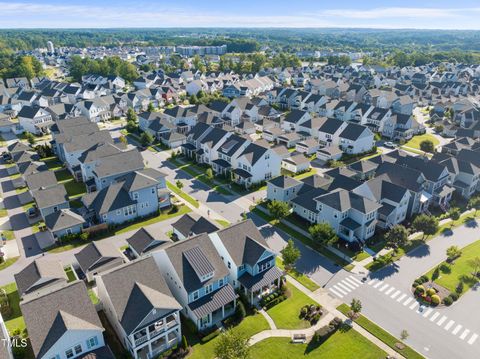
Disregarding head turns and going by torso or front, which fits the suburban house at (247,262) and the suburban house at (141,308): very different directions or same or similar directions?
same or similar directions

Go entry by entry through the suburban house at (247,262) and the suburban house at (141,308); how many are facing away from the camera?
0

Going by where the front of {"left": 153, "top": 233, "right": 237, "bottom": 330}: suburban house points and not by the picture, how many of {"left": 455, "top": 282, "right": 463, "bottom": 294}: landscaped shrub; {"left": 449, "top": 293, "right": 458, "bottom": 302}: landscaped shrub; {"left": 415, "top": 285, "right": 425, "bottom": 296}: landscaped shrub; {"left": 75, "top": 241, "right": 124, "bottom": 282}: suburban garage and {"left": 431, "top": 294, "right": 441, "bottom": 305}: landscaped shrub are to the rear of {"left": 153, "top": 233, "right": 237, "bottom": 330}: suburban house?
1

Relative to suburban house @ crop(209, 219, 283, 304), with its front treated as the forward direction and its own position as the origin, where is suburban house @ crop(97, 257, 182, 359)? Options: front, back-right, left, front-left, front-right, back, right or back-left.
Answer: right

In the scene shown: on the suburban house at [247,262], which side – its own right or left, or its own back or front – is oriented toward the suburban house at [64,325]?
right

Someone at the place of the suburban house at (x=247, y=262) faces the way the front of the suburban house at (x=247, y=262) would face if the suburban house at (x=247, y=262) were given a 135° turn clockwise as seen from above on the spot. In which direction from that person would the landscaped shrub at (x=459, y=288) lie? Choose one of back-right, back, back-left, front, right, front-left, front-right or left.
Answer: back

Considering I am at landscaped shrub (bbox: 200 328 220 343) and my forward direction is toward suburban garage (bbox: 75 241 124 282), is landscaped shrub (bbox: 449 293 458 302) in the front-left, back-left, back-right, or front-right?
back-right

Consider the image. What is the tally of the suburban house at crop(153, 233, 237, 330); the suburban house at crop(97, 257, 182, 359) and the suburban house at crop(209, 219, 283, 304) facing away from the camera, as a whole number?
0

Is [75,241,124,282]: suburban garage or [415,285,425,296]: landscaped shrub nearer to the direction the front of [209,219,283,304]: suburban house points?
the landscaped shrub

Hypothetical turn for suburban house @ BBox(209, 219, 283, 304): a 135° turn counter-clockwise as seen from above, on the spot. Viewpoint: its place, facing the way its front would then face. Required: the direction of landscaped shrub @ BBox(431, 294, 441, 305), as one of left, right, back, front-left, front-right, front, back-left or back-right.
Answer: right

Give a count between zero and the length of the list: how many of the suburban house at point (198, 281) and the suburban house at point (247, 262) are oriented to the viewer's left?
0

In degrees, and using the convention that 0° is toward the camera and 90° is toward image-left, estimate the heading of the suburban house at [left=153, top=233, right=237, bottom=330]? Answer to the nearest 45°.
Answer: approximately 315°

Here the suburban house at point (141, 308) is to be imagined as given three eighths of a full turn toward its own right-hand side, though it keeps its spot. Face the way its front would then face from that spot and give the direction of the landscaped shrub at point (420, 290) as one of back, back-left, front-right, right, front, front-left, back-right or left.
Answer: back

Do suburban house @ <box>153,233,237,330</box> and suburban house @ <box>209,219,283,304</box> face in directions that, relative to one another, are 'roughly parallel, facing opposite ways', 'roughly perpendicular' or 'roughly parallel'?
roughly parallel

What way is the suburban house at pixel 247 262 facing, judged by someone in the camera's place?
facing the viewer and to the right of the viewer

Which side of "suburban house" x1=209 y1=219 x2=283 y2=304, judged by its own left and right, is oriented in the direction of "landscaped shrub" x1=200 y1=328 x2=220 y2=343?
right
